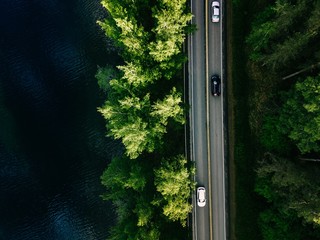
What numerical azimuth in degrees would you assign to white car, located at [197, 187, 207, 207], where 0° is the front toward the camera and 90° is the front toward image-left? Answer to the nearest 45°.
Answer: approximately 0°

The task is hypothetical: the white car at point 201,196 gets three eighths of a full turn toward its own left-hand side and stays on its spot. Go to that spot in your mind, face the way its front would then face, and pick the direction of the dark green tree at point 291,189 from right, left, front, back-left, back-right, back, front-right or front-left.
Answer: right
